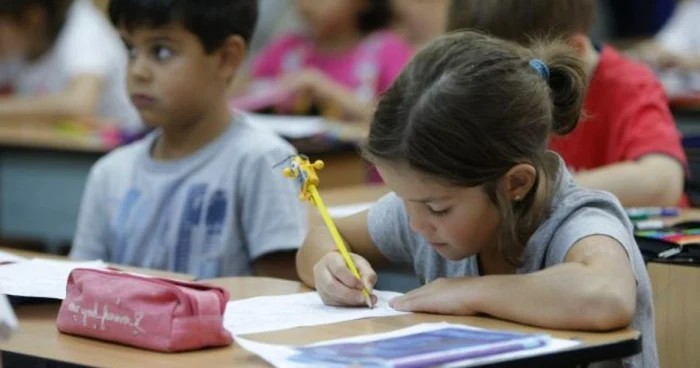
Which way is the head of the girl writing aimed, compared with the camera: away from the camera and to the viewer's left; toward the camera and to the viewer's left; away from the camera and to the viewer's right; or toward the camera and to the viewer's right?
toward the camera and to the viewer's left

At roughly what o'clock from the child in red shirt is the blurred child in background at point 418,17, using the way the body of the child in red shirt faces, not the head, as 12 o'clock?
The blurred child in background is roughly at 4 o'clock from the child in red shirt.

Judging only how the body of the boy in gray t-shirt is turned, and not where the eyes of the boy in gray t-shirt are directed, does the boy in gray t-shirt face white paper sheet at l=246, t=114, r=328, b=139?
no

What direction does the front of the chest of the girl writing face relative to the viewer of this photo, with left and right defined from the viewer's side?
facing the viewer and to the left of the viewer

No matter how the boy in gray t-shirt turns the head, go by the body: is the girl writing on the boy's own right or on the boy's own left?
on the boy's own left

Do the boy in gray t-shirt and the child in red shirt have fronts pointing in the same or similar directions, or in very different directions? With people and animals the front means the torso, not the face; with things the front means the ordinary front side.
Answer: same or similar directions

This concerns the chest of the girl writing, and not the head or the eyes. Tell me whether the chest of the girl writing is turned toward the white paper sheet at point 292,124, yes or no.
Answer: no

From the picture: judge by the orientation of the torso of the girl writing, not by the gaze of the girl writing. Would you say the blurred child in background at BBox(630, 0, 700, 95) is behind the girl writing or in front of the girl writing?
behind

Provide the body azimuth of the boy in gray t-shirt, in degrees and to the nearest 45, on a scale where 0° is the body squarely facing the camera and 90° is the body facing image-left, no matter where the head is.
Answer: approximately 45°

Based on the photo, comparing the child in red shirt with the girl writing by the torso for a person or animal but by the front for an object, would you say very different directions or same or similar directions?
same or similar directions

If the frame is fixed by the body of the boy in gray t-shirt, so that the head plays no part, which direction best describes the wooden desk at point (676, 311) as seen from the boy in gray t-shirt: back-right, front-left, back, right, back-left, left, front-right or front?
left

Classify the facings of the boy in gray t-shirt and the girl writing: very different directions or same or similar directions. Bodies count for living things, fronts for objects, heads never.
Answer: same or similar directions

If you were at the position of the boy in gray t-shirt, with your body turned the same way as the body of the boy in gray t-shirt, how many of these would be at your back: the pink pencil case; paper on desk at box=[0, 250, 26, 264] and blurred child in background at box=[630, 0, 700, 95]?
1

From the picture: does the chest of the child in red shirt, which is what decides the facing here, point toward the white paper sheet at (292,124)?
no

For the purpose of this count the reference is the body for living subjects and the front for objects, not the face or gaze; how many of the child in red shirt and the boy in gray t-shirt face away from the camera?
0

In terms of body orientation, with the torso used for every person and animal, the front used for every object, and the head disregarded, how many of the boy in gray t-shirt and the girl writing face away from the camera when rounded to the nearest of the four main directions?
0

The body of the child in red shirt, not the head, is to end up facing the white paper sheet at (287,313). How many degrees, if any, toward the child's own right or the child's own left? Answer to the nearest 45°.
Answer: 0° — they already face it

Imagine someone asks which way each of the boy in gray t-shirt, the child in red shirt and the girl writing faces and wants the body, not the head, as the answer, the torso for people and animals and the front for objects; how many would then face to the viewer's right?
0

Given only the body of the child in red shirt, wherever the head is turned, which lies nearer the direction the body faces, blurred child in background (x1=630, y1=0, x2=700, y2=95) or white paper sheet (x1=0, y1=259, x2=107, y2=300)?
the white paper sheet

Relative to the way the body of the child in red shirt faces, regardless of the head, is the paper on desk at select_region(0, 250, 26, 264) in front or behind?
in front
